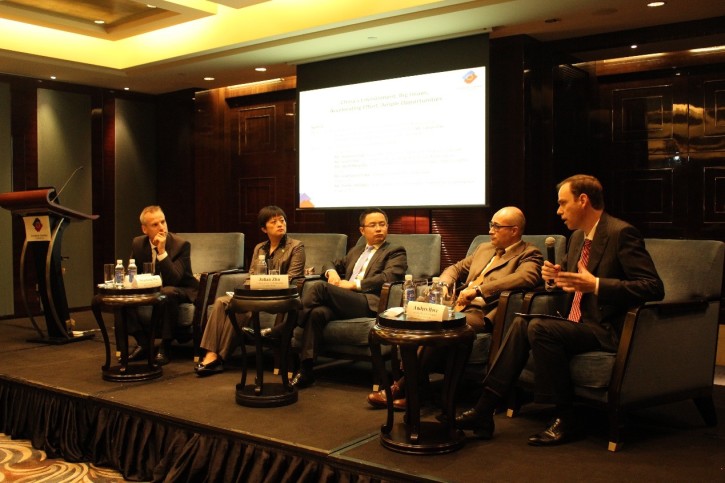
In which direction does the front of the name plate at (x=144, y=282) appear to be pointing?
toward the camera

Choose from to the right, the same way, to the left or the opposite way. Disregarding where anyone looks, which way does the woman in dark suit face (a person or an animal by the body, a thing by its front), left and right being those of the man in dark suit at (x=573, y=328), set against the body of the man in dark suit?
the same way

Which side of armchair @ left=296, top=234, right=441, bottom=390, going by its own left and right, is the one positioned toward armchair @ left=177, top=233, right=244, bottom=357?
right

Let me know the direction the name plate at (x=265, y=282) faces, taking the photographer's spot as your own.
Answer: facing the viewer

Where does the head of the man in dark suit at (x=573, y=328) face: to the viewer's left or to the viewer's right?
to the viewer's left

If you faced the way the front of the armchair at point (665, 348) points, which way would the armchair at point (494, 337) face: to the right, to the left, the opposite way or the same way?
the same way

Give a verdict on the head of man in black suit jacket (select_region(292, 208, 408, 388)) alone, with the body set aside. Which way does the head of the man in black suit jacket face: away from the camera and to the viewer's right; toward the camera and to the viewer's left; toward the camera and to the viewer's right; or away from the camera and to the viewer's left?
toward the camera and to the viewer's right

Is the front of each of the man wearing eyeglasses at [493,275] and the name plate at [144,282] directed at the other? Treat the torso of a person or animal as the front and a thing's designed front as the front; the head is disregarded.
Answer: no

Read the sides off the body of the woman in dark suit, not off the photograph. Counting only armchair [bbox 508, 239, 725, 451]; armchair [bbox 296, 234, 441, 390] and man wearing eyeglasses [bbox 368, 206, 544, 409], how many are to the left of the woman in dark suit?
3

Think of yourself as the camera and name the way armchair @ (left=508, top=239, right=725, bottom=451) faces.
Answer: facing the viewer and to the left of the viewer

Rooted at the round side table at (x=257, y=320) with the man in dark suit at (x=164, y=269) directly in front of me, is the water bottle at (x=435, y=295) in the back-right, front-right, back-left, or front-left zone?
back-right

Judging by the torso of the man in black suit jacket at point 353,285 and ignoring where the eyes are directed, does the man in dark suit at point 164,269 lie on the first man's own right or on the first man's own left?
on the first man's own right

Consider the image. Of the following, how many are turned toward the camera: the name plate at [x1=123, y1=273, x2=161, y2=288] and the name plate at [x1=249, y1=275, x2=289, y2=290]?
2

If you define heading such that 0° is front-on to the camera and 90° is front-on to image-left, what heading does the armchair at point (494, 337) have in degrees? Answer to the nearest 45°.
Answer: approximately 45°

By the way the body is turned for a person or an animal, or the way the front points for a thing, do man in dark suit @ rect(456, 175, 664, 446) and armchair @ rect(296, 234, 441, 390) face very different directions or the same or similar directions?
same or similar directions

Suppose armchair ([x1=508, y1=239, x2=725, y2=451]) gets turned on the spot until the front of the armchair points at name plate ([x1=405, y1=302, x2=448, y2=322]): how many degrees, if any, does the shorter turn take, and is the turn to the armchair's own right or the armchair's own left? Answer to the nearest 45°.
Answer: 0° — it already faces it

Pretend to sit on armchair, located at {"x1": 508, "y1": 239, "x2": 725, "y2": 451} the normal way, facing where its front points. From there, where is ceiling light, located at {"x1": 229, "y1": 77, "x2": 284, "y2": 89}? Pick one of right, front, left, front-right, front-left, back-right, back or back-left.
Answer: right
